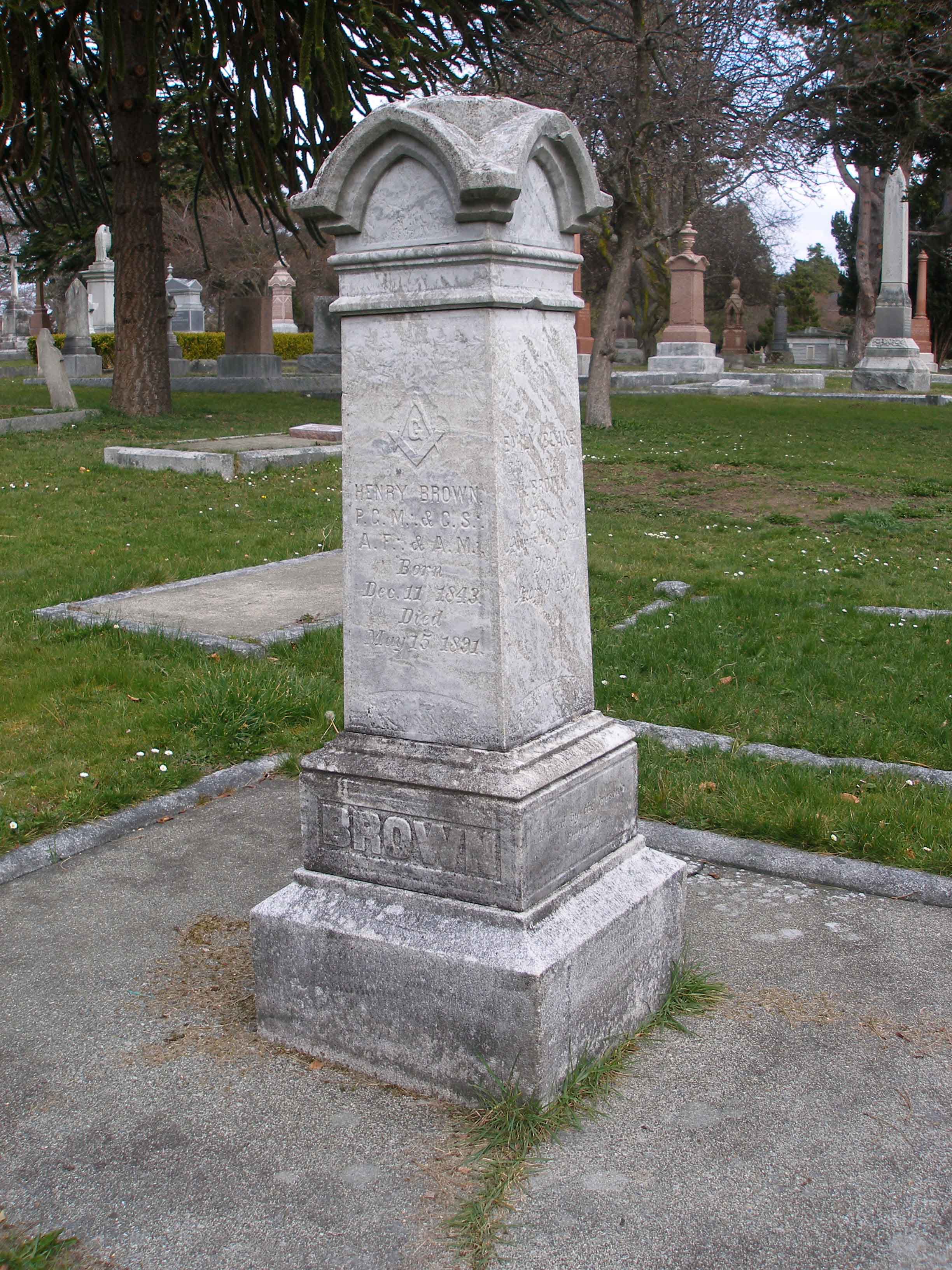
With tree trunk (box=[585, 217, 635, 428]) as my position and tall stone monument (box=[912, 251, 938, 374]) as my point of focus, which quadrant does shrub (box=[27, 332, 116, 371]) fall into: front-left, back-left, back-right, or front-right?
front-left

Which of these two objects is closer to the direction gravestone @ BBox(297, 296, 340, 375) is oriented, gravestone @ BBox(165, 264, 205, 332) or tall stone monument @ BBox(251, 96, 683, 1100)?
the tall stone monument

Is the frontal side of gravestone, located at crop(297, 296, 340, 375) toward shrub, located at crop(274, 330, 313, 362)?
no

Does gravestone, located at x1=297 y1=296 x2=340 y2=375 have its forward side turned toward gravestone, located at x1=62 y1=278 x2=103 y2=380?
no

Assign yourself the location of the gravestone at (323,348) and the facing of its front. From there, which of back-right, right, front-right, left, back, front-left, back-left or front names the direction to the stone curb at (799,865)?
front

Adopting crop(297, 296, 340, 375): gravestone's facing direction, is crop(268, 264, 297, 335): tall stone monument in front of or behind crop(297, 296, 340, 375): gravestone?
behind

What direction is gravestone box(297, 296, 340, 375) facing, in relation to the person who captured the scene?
facing the viewer

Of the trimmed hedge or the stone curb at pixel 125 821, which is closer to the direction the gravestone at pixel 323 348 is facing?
the stone curb

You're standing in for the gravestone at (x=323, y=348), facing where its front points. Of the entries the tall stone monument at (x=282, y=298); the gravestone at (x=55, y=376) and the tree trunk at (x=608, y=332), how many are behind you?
1

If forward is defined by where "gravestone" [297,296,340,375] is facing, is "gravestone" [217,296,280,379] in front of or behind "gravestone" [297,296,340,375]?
in front

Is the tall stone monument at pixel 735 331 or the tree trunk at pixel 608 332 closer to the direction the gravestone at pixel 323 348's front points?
the tree trunk

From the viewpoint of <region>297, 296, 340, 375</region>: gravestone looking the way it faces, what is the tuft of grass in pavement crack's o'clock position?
The tuft of grass in pavement crack is roughly at 12 o'clock from the gravestone.
